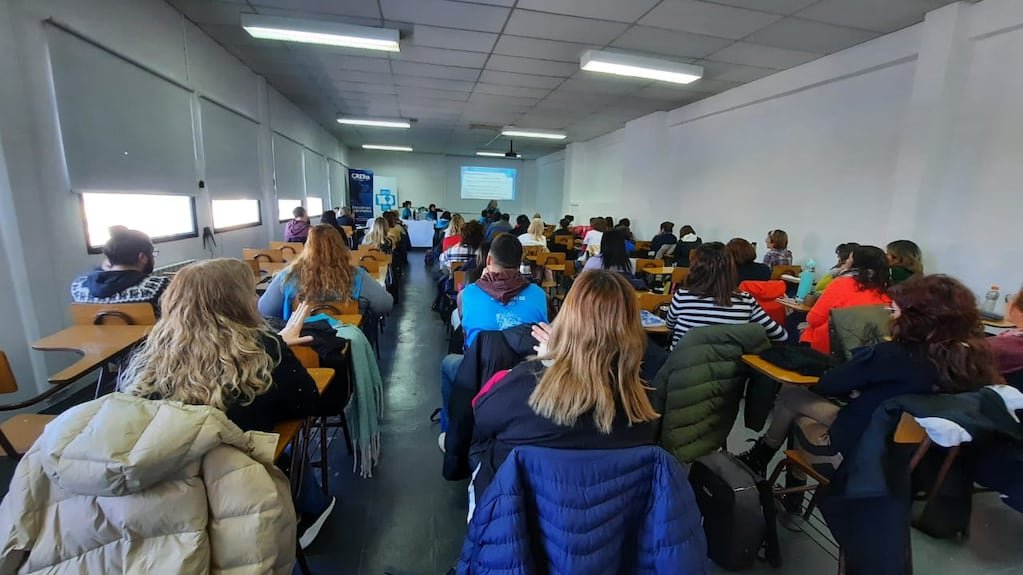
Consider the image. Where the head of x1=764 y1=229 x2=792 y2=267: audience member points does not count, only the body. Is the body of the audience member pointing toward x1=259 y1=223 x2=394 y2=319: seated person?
no

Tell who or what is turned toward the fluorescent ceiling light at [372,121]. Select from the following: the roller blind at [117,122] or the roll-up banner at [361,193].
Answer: the roll-up banner

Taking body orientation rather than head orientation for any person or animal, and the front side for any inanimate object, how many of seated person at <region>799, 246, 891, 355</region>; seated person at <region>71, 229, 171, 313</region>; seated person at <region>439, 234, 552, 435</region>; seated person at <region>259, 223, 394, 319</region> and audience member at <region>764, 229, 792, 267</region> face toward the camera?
0

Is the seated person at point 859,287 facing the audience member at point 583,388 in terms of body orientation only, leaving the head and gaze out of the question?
no

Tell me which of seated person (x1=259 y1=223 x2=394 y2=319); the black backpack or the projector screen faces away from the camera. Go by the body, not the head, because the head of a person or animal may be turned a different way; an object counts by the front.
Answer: the seated person

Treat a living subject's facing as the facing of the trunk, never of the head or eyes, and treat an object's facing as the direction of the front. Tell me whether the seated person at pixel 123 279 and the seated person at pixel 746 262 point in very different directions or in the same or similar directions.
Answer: same or similar directions

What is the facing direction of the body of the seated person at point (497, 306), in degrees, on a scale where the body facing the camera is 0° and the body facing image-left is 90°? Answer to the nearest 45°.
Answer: approximately 180°

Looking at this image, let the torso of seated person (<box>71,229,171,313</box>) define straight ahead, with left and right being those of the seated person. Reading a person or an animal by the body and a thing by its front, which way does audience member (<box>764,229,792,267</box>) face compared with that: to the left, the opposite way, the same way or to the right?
the same way

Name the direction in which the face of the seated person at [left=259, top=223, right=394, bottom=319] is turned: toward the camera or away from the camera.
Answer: away from the camera

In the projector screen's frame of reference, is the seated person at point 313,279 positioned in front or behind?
in front

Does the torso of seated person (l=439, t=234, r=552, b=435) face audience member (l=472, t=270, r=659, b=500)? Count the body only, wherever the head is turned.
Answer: no

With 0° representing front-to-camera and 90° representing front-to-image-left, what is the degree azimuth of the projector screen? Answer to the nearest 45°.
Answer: approximately 0°

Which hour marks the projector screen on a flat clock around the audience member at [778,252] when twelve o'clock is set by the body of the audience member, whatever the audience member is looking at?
The projector screen is roughly at 12 o'clock from the audience member.

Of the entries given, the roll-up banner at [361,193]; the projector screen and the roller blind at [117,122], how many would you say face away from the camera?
0

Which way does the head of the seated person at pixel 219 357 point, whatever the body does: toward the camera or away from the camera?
away from the camera

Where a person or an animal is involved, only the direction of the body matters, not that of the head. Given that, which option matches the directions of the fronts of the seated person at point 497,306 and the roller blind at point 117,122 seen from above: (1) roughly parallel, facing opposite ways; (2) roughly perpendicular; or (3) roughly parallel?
roughly perpendicular

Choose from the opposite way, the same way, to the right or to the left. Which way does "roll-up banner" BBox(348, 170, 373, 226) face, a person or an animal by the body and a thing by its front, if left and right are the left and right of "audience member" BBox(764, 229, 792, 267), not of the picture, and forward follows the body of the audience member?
the opposite way

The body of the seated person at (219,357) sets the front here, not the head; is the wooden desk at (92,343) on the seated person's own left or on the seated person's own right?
on the seated person's own left

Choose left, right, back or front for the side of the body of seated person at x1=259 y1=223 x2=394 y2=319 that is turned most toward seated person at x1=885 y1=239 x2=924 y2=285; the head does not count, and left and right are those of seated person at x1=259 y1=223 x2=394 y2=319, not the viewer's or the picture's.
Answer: right

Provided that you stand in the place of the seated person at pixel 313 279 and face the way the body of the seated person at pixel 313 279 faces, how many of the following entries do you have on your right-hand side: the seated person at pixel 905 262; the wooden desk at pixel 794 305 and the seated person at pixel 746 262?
3

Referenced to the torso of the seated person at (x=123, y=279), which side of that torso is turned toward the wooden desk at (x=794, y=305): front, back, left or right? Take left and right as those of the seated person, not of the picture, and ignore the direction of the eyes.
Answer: right

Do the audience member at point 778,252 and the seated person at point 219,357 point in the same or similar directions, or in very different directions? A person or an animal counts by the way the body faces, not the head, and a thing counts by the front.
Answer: same or similar directions
